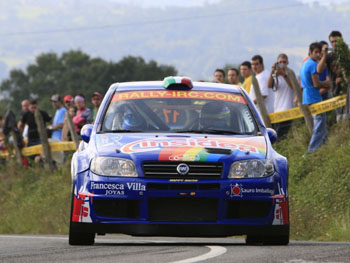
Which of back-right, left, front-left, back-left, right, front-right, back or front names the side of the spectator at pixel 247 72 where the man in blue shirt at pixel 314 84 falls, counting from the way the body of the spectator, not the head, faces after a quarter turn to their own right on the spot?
back

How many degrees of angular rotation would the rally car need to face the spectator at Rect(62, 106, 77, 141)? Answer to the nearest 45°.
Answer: approximately 180°

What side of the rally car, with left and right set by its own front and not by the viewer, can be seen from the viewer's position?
front

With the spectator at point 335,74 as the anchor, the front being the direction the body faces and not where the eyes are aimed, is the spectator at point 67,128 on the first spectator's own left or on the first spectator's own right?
on the first spectator's own right

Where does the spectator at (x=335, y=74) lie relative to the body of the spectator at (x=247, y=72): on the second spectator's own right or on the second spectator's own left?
on the second spectator's own left

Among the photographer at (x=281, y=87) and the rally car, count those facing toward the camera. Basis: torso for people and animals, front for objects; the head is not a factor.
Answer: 2

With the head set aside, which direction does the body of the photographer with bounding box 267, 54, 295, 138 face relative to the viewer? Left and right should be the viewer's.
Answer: facing the viewer

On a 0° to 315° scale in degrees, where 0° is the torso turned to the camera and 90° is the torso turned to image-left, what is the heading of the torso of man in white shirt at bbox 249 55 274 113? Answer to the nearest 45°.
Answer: approximately 45°

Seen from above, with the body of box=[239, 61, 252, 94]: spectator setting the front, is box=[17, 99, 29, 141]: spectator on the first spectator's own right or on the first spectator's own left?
on the first spectator's own right

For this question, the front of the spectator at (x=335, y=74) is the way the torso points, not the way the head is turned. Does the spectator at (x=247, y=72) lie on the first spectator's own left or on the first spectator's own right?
on the first spectator's own right
